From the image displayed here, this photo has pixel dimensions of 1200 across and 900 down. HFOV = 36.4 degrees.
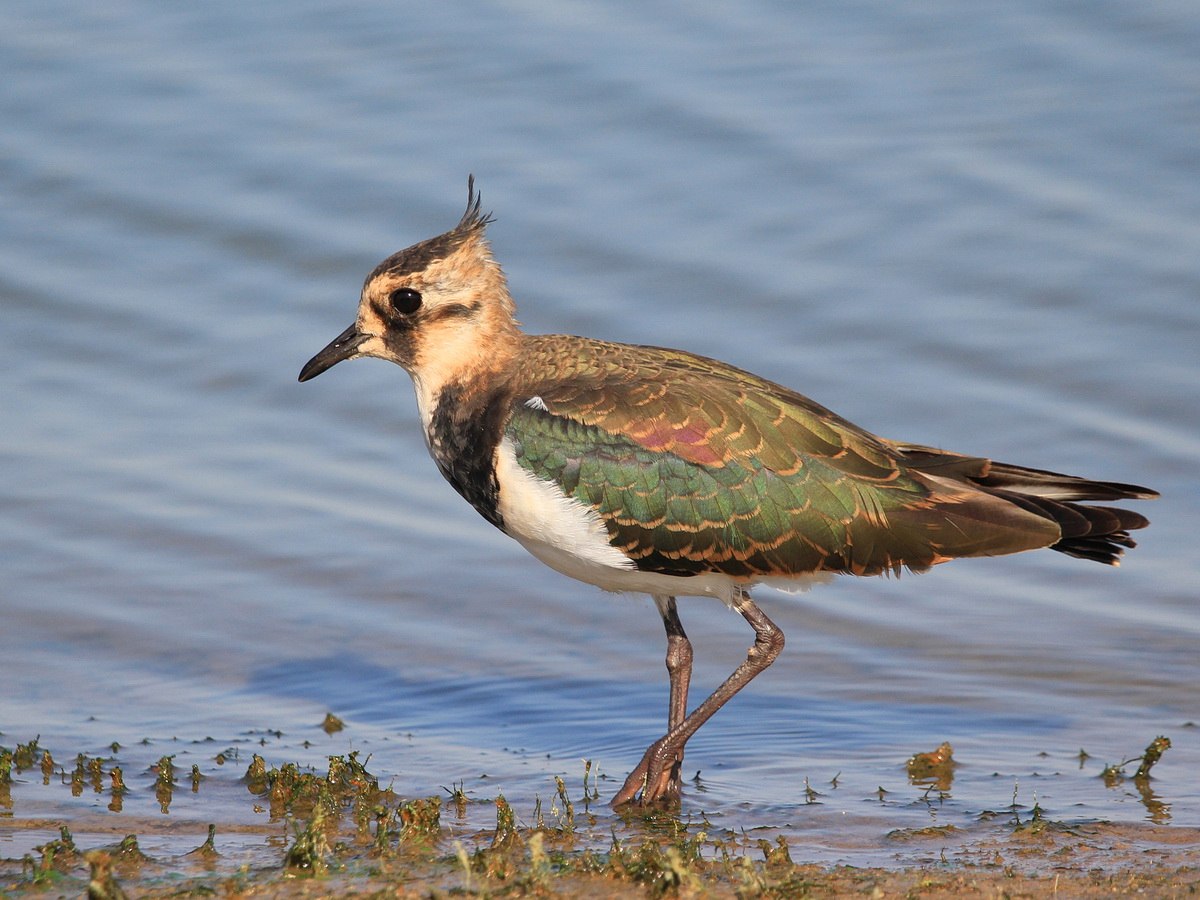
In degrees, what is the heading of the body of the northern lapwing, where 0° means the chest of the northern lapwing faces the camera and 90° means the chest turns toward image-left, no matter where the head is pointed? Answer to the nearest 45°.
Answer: approximately 90°
